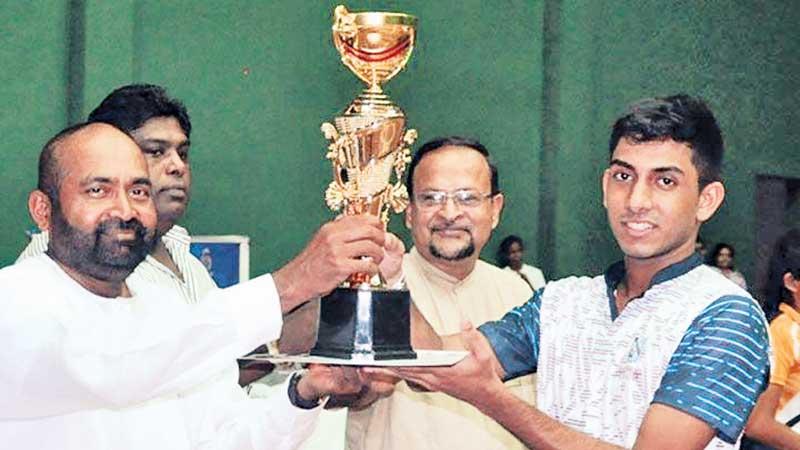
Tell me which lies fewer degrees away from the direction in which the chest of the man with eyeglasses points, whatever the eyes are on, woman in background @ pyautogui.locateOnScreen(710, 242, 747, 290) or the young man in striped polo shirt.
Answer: the young man in striped polo shirt

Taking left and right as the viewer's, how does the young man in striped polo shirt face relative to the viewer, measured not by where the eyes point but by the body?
facing the viewer and to the left of the viewer

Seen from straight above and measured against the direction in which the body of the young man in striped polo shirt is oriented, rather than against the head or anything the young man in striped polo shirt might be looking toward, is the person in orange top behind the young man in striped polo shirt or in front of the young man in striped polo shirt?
behind

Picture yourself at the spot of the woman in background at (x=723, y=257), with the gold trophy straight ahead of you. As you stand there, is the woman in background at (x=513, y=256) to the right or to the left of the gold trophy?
right

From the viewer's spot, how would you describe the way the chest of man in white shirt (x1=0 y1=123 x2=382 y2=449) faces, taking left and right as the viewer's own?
facing the viewer and to the right of the viewer

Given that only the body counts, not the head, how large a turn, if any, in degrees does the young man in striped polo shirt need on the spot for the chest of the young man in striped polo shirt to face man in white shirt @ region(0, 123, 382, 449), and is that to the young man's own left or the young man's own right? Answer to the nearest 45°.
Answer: approximately 45° to the young man's own right

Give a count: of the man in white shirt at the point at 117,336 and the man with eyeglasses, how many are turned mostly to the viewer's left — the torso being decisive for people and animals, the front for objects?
0

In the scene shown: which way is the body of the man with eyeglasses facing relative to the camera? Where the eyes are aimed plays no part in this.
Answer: toward the camera

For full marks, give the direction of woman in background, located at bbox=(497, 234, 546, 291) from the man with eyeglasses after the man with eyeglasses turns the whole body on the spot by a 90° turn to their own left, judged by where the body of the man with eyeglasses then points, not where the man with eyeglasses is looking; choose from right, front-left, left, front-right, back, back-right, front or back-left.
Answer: left

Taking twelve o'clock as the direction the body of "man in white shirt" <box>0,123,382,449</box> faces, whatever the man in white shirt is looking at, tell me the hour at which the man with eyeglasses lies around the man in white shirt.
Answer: The man with eyeglasses is roughly at 9 o'clock from the man in white shirt.

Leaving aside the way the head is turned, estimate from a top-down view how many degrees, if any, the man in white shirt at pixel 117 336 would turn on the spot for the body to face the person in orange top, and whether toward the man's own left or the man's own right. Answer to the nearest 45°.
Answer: approximately 90° to the man's own left

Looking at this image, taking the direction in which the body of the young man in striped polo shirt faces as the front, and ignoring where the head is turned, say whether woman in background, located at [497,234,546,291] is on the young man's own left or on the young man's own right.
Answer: on the young man's own right

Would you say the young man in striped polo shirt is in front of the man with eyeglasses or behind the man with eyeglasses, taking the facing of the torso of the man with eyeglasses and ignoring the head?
in front

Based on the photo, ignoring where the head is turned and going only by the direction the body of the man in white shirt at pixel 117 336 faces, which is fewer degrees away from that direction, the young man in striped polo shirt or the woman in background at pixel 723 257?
the young man in striped polo shirt

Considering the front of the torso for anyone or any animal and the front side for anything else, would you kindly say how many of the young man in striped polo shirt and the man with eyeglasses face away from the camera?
0
